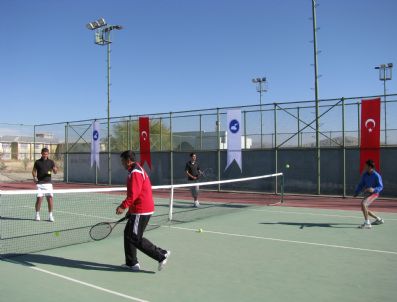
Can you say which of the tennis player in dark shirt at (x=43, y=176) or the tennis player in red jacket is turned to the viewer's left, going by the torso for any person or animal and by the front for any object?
the tennis player in red jacket

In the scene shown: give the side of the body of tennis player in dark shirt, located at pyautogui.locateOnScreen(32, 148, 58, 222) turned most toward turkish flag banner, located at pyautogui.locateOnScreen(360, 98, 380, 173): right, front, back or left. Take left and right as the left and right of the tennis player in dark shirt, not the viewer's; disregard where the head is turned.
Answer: left

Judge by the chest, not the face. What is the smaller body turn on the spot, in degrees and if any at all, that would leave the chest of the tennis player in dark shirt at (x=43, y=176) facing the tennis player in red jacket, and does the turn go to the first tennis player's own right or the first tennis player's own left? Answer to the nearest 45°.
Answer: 0° — they already face them

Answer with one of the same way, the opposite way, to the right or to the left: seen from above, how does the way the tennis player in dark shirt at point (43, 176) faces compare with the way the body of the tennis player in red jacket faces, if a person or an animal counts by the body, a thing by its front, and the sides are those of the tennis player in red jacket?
to the left

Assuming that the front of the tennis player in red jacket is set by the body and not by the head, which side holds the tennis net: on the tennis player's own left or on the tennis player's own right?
on the tennis player's own right

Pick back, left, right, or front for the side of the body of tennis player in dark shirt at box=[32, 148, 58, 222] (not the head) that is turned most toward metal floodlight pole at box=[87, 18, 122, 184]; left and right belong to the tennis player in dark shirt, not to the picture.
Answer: back

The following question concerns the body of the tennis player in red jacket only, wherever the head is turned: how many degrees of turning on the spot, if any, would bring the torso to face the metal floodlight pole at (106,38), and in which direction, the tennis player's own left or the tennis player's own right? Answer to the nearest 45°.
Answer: approximately 90° to the tennis player's own right

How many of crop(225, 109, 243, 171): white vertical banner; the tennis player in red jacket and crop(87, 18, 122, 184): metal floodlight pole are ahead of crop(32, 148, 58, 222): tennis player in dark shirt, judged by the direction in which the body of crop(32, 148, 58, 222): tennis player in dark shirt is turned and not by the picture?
1

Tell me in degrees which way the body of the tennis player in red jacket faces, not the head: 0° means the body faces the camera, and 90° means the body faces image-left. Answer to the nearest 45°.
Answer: approximately 90°

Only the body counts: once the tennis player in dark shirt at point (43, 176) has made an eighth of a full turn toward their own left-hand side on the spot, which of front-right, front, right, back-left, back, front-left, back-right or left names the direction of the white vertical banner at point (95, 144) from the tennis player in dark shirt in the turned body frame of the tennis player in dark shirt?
back-left

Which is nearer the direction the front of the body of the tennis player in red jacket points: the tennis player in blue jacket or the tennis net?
the tennis net
